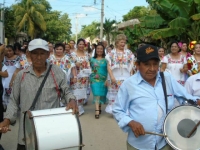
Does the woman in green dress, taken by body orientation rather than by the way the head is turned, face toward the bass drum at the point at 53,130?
yes

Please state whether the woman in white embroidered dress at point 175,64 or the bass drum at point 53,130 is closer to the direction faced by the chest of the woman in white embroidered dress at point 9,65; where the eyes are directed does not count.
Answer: the bass drum

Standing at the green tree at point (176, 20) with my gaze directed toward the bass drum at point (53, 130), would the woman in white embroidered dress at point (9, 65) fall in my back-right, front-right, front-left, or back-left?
front-right

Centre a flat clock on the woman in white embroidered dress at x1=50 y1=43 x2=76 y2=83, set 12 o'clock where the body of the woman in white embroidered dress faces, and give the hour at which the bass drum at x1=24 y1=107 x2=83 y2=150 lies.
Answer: The bass drum is roughly at 12 o'clock from the woman in white embroidered dress.

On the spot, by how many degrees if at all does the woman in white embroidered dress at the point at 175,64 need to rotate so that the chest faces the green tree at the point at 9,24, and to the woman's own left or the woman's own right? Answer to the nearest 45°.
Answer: approximately 135° to the woman's own right

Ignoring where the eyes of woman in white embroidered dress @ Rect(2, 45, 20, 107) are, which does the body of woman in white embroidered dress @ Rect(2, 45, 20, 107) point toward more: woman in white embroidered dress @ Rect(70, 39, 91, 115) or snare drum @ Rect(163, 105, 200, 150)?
the snare drum

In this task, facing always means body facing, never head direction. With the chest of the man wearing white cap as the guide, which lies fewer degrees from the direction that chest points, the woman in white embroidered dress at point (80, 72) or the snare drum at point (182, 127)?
the snare drum

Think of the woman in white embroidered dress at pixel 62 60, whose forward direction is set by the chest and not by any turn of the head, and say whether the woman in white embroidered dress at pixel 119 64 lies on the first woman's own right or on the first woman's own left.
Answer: on the first woman's own left

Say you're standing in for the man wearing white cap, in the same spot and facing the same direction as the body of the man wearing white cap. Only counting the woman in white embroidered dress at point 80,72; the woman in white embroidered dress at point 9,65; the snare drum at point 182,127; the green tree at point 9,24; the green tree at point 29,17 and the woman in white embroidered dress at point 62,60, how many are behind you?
5

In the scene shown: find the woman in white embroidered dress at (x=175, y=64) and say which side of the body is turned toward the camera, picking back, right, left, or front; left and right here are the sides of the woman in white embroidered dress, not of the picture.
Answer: front

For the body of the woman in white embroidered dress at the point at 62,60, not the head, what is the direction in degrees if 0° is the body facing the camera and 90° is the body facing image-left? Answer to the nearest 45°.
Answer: approximately 0°

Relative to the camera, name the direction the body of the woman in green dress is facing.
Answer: toward the camera

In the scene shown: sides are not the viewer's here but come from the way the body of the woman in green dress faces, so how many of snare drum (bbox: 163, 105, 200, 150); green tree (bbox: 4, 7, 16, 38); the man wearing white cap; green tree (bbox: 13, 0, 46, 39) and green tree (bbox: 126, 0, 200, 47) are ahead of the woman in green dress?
2

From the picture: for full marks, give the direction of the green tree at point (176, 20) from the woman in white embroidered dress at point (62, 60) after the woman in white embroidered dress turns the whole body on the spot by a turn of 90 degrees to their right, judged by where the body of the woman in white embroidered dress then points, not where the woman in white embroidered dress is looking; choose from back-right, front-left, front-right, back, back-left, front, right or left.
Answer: back-right

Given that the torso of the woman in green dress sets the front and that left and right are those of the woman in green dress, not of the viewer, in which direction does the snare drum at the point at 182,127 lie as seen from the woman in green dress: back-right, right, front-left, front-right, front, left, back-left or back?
front

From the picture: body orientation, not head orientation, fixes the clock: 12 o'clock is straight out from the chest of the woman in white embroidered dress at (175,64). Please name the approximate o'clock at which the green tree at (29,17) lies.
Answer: The green tree is roughly at 5 o'clock from the woman in white embroidered dress.

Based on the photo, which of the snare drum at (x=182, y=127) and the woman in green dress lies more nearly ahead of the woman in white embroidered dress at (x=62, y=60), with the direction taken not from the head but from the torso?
the snare drum
